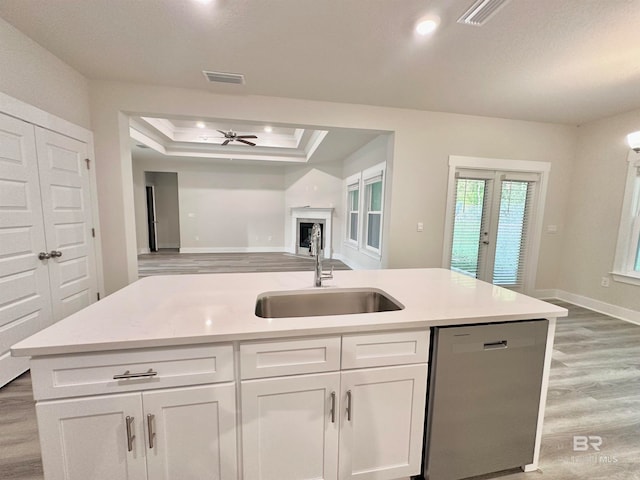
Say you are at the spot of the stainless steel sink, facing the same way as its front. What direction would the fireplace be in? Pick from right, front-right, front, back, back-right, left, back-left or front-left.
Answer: back

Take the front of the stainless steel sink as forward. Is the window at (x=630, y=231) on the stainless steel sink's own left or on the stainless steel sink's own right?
on the stainless steel sink's own left

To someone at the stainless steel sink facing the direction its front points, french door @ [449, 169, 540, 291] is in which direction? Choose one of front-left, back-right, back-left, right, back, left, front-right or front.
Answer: back-left

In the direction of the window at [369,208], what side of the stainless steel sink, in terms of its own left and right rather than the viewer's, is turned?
back

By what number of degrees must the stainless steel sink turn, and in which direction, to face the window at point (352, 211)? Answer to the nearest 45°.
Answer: approximately 180°

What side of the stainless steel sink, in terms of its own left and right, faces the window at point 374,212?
back

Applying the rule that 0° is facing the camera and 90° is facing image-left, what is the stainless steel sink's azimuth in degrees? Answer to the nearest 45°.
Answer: approximately 0°

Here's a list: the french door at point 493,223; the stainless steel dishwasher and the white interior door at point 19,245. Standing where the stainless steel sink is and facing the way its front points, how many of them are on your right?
1
